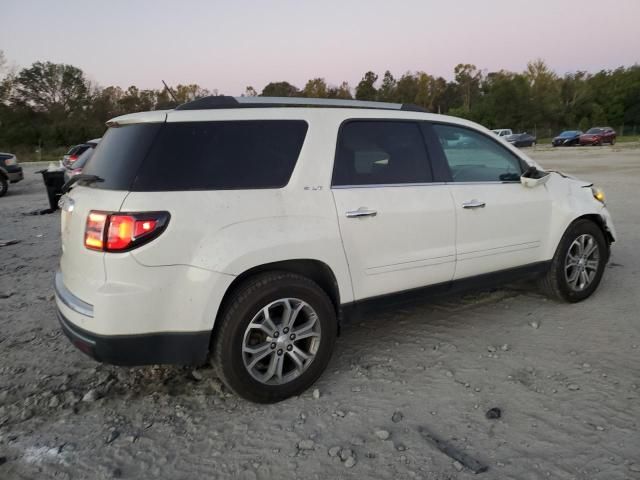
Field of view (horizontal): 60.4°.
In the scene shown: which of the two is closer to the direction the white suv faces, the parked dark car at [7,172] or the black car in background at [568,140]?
the black car in background

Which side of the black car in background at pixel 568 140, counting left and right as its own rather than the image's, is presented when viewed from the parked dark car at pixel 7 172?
front

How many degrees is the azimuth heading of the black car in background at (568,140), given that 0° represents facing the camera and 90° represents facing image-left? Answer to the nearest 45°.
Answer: approximately 45°

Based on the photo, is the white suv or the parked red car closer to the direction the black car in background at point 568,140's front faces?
the white suv

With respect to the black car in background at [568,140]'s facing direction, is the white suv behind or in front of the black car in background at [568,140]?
in front

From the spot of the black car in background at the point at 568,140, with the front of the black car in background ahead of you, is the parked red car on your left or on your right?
on your left

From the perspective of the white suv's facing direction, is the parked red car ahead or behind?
ahead

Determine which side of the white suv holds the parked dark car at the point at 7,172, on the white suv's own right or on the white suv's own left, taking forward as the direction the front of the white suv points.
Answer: on the white suv's own left

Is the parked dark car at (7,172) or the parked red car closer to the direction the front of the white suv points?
the parked red car

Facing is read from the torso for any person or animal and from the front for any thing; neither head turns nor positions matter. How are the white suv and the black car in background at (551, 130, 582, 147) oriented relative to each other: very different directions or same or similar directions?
very different directions

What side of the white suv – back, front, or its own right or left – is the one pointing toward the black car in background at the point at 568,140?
front

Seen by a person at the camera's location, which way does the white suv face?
facing away from the viewer and to the right of the viewer
